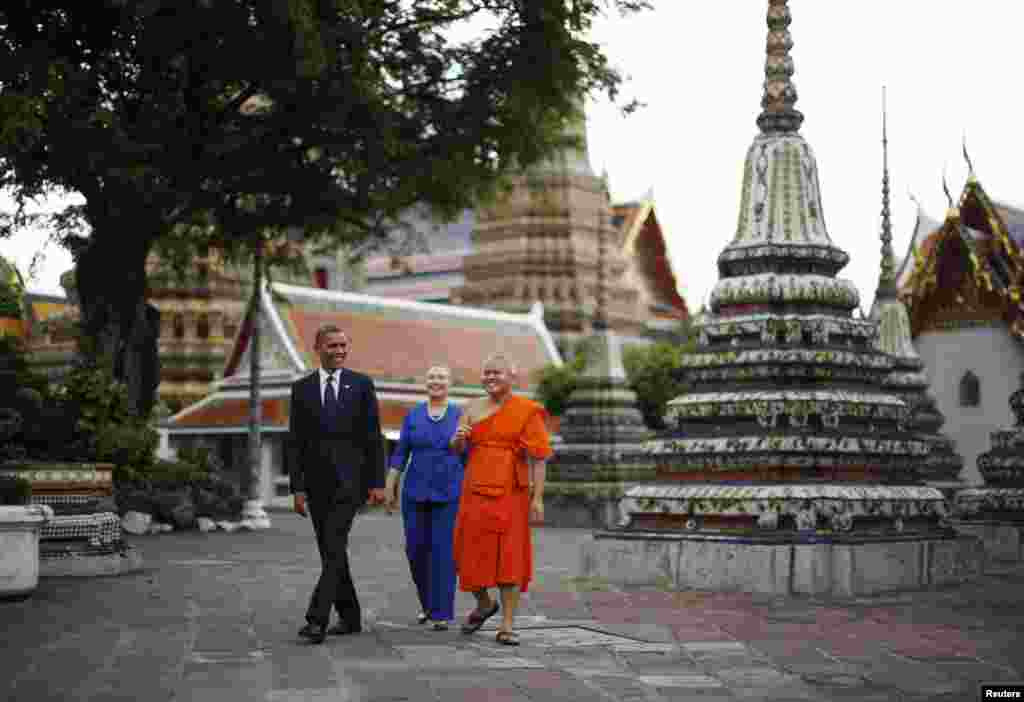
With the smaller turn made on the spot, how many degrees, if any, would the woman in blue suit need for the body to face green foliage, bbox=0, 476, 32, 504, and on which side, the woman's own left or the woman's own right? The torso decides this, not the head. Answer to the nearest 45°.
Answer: approximately 135° to the woman's own right

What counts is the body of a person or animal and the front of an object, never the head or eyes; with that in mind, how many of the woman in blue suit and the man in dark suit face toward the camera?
2

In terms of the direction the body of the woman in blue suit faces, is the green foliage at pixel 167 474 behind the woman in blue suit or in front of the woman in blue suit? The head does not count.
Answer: behind

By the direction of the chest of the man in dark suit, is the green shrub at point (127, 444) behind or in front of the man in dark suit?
behind

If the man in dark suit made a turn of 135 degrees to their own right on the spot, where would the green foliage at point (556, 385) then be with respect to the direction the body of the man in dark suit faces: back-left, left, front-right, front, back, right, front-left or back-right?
front-right

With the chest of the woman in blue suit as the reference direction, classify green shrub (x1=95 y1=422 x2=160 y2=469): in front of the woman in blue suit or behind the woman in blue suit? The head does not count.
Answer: behind

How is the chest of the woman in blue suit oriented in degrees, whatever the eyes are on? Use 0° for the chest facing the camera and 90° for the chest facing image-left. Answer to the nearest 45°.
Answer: approximately 0°

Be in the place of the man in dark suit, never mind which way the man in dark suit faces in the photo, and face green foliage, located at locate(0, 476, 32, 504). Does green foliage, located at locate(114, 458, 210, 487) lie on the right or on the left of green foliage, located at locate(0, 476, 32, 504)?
right

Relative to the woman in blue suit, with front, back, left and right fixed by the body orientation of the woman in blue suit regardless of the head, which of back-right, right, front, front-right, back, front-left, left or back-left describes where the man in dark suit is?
front-right

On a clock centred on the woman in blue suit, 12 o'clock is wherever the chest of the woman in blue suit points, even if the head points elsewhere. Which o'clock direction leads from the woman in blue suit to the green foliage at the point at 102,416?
The green foliage is roughly at 5 o'clock from the woman in blue suit.

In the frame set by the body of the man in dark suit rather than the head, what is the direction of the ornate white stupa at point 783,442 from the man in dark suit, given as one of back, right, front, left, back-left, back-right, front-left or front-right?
back-left
